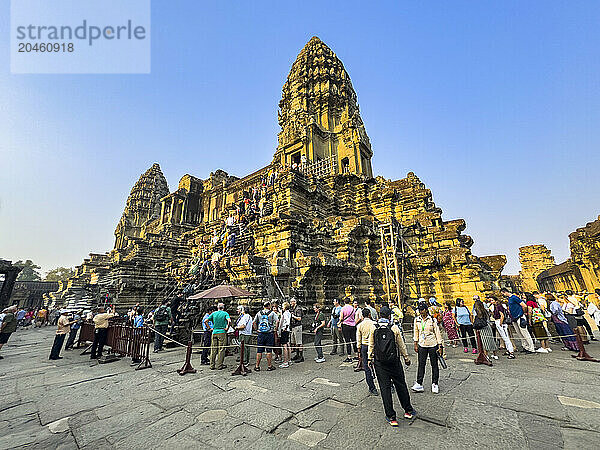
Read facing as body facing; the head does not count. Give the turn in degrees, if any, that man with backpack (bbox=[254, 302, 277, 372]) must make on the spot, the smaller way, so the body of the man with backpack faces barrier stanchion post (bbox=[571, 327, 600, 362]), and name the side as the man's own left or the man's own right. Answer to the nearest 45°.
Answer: approximately 90° to the man's own right

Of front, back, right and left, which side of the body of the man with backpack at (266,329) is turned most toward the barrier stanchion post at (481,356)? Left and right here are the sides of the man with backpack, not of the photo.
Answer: right

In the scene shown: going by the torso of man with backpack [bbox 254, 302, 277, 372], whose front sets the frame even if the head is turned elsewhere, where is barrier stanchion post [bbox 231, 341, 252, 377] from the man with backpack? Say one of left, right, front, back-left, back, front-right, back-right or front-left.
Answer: back-left

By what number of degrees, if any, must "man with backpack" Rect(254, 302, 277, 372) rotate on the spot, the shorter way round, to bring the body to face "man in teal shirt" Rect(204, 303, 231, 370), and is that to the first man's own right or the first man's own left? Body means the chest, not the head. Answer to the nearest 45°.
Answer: approximately 90° to the first man's own left

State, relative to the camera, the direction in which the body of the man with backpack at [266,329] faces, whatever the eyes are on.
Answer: away from the camera

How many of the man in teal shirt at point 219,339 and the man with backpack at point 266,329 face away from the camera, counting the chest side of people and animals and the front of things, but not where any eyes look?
2

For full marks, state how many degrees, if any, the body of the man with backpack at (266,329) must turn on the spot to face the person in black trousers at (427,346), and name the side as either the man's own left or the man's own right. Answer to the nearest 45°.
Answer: approximately 135° to the man's own right

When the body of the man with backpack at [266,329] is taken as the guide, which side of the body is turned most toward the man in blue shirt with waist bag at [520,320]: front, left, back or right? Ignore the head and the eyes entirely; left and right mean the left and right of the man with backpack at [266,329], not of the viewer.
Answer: right

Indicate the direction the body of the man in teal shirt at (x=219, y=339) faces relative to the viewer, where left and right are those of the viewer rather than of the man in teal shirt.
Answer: facing away from the viewer

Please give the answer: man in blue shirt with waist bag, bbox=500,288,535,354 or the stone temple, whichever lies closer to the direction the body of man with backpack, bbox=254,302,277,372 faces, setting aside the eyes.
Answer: the stone temple

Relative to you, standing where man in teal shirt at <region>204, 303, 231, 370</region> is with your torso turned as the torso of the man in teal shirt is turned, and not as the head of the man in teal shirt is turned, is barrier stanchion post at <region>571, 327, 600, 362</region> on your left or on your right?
on your right

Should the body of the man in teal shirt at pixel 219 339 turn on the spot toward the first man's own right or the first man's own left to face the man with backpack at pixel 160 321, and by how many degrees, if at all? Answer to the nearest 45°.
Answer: approximately 45° to the first man's own left

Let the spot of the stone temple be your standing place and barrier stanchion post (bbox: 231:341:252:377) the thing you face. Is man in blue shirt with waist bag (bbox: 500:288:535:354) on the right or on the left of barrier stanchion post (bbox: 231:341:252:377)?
left
